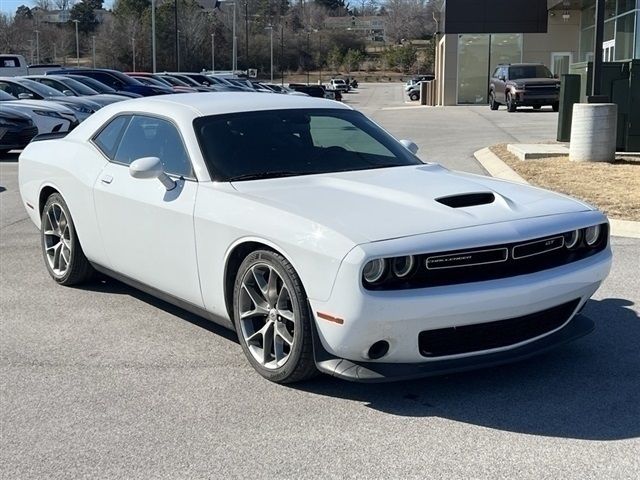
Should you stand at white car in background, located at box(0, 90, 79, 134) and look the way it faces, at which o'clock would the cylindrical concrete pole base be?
The cylindrical concrete pole base is roughly at 12 o'clock from the white car in background.

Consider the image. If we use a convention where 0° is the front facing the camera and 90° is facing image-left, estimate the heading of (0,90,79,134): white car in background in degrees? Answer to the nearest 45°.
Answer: approximately 315°

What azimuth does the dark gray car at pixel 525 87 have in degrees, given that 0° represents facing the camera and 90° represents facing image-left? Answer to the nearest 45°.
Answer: approximately 315°

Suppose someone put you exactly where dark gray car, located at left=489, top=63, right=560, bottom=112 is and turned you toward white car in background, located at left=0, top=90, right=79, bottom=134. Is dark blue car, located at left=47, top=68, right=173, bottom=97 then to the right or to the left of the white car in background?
right

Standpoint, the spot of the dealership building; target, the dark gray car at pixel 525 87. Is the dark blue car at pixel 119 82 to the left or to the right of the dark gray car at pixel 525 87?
right

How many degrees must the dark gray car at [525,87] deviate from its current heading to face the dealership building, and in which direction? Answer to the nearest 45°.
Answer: approximately 135° to its left

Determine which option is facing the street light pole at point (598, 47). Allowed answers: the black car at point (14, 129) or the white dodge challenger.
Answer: the black car

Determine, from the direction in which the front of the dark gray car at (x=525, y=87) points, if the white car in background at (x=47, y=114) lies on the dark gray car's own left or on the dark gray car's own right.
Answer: on the dark gray car's own right

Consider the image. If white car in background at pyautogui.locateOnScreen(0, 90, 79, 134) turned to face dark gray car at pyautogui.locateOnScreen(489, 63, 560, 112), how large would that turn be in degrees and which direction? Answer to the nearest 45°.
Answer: approximately 90° to its left

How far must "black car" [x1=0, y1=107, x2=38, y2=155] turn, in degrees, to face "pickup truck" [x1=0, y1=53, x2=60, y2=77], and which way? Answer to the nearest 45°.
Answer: approximately 135° to its left
